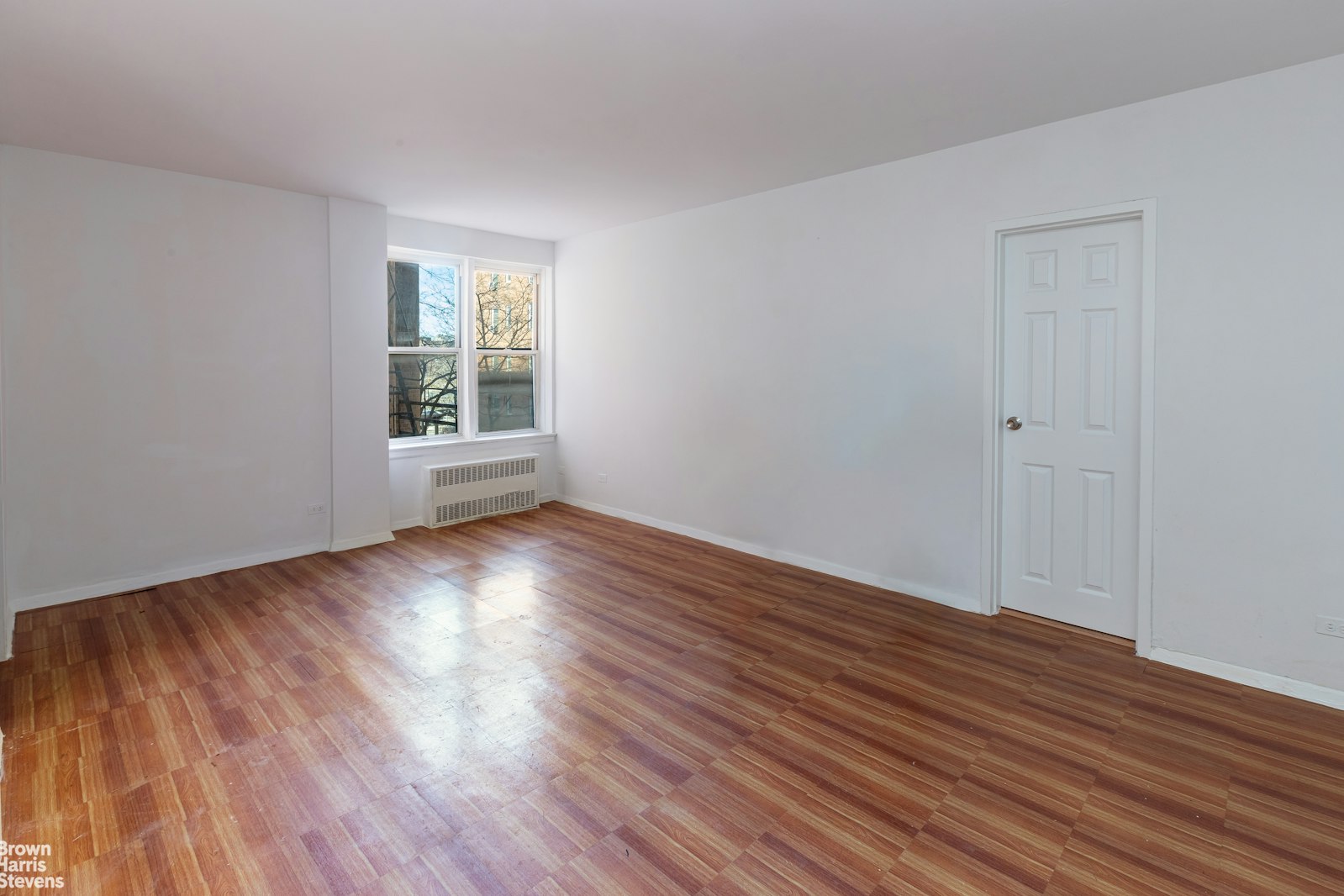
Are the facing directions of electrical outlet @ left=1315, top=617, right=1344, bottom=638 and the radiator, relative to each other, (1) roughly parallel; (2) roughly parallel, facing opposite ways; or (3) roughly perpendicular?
roughly perpendicular

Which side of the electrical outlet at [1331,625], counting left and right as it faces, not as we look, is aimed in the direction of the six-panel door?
right

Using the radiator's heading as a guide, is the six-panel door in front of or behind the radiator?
in front

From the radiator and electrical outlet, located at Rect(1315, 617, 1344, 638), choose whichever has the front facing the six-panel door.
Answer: the radiator

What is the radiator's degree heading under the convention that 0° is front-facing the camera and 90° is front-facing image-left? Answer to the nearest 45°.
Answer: approximately 315°

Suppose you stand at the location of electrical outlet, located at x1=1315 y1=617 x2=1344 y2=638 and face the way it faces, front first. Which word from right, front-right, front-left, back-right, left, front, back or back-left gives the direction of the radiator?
right

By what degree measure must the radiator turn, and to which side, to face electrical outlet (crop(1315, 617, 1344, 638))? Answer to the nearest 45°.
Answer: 0° — it already faces it
